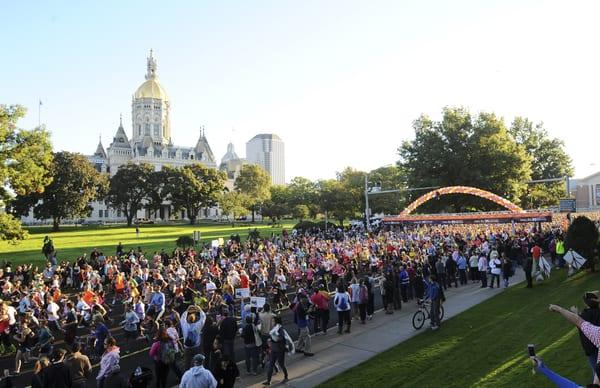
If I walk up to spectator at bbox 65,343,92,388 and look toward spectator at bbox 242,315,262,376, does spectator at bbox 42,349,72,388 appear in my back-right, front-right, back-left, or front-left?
back-right

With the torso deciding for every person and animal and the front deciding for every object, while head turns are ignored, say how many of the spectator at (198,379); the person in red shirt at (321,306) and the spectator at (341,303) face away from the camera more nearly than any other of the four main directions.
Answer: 3

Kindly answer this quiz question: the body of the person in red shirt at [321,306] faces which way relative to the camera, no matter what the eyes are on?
away from the camera

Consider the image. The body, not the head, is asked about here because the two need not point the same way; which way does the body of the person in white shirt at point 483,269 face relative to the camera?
away from the camera

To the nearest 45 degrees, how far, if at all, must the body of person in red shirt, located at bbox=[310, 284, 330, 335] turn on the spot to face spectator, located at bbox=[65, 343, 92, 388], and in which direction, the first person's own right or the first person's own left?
approximately 135° to the first person's own left

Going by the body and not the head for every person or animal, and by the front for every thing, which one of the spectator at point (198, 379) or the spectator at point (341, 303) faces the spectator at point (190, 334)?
the spectator at point (198, 379)

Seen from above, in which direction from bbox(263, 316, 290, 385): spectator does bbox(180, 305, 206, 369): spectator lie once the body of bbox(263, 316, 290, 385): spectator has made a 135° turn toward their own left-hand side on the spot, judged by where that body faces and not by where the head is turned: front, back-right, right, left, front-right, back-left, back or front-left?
right

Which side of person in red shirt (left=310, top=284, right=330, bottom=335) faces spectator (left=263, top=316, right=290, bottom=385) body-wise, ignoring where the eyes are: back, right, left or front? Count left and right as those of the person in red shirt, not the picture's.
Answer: back

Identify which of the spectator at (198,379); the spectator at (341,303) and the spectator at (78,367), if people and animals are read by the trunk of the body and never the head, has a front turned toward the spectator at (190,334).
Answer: the spectator at (198,379)

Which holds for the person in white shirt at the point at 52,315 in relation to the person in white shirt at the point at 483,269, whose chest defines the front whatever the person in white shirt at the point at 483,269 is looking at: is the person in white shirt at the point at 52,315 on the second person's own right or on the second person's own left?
on the second person's own left

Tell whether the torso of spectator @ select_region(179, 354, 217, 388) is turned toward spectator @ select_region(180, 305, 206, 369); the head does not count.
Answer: yes

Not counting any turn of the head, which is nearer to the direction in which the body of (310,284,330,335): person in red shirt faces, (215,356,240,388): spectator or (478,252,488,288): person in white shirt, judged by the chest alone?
the person in white shirt

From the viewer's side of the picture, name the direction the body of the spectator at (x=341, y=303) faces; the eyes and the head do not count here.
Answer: away from the camera

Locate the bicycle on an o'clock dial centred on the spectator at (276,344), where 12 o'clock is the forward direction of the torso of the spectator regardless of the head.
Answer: The bicycle is roughly at 3 o'clock from the spectator.

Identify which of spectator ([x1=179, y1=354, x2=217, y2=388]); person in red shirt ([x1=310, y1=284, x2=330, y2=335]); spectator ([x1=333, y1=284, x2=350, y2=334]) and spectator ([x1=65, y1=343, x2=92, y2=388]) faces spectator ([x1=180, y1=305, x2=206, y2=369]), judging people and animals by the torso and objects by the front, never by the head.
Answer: spectator ([x1=179, y1=354, x2=217, y2=388])

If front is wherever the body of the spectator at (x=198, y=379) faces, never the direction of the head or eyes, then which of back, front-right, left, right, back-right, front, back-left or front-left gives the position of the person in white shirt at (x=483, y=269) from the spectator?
front-right

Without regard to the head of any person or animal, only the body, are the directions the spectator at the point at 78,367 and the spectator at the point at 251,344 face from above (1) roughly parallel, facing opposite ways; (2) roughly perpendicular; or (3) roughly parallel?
roughly parallel

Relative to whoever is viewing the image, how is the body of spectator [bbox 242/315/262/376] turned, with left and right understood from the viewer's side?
facing away from the viewer and to the left of the viewer
